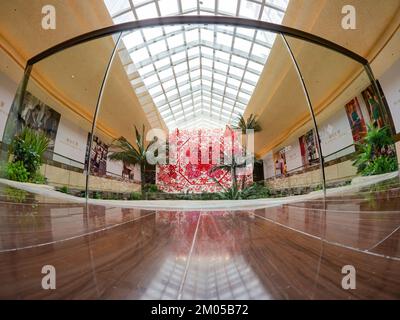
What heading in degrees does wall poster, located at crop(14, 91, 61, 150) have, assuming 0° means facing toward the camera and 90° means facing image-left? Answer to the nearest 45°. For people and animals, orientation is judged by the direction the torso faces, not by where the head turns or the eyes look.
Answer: approximately 315°

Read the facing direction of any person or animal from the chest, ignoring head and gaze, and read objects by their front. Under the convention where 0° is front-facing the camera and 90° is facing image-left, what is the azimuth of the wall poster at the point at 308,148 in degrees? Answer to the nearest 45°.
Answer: approximately 45°

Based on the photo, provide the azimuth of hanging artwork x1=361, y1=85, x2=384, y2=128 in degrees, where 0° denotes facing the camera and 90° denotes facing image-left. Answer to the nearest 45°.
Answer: approximately 45°
